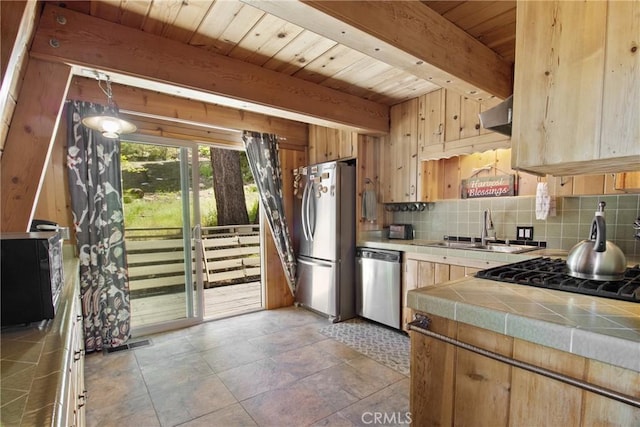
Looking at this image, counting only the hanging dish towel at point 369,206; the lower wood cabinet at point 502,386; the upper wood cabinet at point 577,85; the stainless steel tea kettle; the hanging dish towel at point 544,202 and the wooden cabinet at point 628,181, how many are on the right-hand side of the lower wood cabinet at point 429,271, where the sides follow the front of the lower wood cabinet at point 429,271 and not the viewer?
1

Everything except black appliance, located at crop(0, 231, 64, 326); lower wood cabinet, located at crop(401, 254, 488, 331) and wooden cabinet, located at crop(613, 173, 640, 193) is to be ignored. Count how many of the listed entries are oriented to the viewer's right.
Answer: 1

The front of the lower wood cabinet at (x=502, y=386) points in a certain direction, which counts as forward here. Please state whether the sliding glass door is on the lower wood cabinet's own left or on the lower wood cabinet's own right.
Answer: on the lower wood cabinet's own right

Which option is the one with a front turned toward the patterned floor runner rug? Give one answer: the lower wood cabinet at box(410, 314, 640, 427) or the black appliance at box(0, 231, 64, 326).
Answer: the black appliance

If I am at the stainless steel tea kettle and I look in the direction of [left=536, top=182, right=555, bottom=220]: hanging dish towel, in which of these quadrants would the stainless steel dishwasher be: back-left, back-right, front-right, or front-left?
front-left

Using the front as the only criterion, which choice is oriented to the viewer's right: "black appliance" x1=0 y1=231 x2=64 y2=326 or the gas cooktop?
the black appliance

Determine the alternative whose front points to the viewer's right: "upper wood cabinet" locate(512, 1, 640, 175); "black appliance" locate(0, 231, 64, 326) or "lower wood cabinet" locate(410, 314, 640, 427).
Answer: the black appliance

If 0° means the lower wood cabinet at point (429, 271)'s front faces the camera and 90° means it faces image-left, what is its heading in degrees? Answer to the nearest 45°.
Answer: approximately 45°

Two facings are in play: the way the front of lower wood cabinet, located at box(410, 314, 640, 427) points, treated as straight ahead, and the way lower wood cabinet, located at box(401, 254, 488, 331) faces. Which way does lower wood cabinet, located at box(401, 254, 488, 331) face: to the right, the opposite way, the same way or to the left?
the same way

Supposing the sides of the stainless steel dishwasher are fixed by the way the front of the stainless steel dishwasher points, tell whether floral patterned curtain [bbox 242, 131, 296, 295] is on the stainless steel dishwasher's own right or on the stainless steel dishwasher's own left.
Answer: on the stainless steel dishwasher's own right

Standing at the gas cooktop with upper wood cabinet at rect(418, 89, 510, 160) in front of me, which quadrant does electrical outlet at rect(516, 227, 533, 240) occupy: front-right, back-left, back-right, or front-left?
front-right

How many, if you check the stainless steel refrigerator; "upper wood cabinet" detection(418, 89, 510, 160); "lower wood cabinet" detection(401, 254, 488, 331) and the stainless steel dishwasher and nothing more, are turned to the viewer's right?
0

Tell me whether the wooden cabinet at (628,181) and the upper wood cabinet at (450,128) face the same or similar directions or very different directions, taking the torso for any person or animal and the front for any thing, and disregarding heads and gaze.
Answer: same or similar directions

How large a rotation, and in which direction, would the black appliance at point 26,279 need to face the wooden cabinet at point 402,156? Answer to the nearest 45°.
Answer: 0° — it already faces it

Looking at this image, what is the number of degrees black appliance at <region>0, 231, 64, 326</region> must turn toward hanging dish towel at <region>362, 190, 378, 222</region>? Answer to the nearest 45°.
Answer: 0° — it already faces it

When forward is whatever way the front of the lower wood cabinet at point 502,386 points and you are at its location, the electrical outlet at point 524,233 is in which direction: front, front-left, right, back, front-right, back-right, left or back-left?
back-right

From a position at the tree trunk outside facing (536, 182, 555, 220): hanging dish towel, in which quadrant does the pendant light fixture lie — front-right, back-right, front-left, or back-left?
front-right

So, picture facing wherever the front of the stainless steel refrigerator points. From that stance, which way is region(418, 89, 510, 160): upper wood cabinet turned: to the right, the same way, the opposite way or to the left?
the same way

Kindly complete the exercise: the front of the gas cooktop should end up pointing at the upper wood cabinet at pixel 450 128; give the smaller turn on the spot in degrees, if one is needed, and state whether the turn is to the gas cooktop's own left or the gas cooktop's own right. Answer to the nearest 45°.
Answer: approximately 90° to the gas cooktop's own right

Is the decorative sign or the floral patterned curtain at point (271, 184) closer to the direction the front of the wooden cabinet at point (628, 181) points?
the floral patterned curtain
